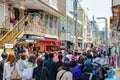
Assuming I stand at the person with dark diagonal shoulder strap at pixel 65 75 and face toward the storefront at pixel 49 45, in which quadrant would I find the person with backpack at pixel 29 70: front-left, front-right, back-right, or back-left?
front-left

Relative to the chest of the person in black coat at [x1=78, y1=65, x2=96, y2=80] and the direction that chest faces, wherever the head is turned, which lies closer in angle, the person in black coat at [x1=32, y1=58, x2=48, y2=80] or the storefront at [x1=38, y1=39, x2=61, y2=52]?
the storefront

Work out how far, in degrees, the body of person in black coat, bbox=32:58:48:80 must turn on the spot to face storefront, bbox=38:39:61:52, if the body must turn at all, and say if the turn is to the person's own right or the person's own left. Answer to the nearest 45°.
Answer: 0° — they already face it

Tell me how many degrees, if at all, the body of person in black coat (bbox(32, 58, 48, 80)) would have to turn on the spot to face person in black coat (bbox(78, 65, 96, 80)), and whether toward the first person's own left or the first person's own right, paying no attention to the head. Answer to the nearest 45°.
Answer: approximately 90° to the first person's own right

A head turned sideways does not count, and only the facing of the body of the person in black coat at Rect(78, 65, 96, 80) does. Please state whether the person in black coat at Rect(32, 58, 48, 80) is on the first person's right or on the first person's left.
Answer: on the first person's left

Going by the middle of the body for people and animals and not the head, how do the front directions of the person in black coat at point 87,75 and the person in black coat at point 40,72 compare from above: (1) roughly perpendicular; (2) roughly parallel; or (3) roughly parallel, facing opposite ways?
roughly parallel

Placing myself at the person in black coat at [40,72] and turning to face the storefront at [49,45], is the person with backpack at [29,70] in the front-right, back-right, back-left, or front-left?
front-left

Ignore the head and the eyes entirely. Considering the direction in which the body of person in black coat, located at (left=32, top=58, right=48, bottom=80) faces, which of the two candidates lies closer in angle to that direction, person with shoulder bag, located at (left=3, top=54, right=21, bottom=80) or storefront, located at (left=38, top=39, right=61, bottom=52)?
the storefront

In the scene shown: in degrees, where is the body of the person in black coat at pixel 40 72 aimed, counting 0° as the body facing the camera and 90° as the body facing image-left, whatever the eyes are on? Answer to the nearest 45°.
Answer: approximately 180°

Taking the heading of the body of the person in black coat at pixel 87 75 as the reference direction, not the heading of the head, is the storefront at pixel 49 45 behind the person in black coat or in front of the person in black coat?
in front

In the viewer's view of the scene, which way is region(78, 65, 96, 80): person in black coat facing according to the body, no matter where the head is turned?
away from the camera
